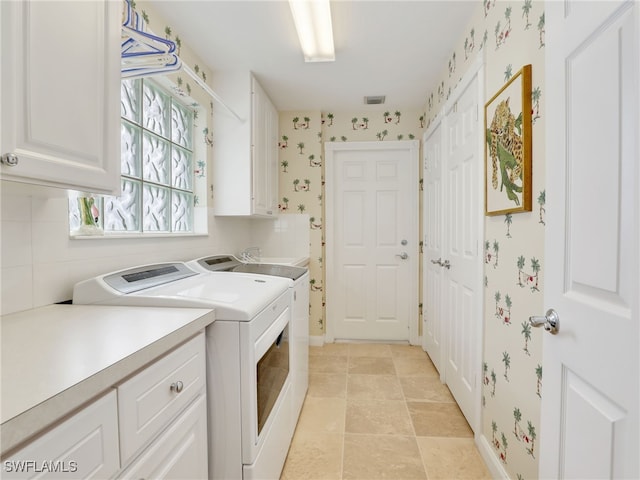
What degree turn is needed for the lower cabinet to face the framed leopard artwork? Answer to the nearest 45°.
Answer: approximately 45° to its left

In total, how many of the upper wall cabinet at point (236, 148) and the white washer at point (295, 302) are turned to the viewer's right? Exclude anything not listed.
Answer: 2

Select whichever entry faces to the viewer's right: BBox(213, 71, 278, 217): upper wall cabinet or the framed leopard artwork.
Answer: the upper wall cabinet

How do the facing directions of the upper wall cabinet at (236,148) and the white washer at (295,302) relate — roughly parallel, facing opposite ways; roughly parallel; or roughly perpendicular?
roughly parallel

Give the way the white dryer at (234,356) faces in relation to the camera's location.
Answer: facing the viewer and to the right of the viewer

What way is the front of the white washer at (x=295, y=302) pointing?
to the viewer's right

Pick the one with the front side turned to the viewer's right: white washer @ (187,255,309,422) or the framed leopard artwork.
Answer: the white washer

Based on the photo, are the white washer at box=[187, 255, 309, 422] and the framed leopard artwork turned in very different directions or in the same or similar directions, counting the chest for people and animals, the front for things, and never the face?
very different directions

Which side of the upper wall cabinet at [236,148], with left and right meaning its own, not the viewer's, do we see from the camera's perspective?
right

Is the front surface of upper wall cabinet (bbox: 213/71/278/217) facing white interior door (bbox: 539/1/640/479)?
no

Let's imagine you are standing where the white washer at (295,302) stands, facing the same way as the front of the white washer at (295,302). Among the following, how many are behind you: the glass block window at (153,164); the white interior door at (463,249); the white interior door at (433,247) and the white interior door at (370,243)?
1

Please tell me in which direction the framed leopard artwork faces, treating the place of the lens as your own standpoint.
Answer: facing the viewer and to the left of the viewer

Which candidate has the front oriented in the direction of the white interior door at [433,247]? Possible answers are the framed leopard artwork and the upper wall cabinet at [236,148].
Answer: the upper wall cabinet

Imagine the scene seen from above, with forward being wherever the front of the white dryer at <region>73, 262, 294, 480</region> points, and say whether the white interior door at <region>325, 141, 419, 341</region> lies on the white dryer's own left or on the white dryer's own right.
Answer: on the white dryer's own left

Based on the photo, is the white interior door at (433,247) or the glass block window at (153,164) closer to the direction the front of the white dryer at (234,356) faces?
the white interior door

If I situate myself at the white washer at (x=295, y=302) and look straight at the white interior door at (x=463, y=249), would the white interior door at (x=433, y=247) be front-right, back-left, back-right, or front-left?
front-left

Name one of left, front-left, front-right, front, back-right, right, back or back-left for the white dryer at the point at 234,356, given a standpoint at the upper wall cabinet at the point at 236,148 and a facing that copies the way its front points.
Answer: right
